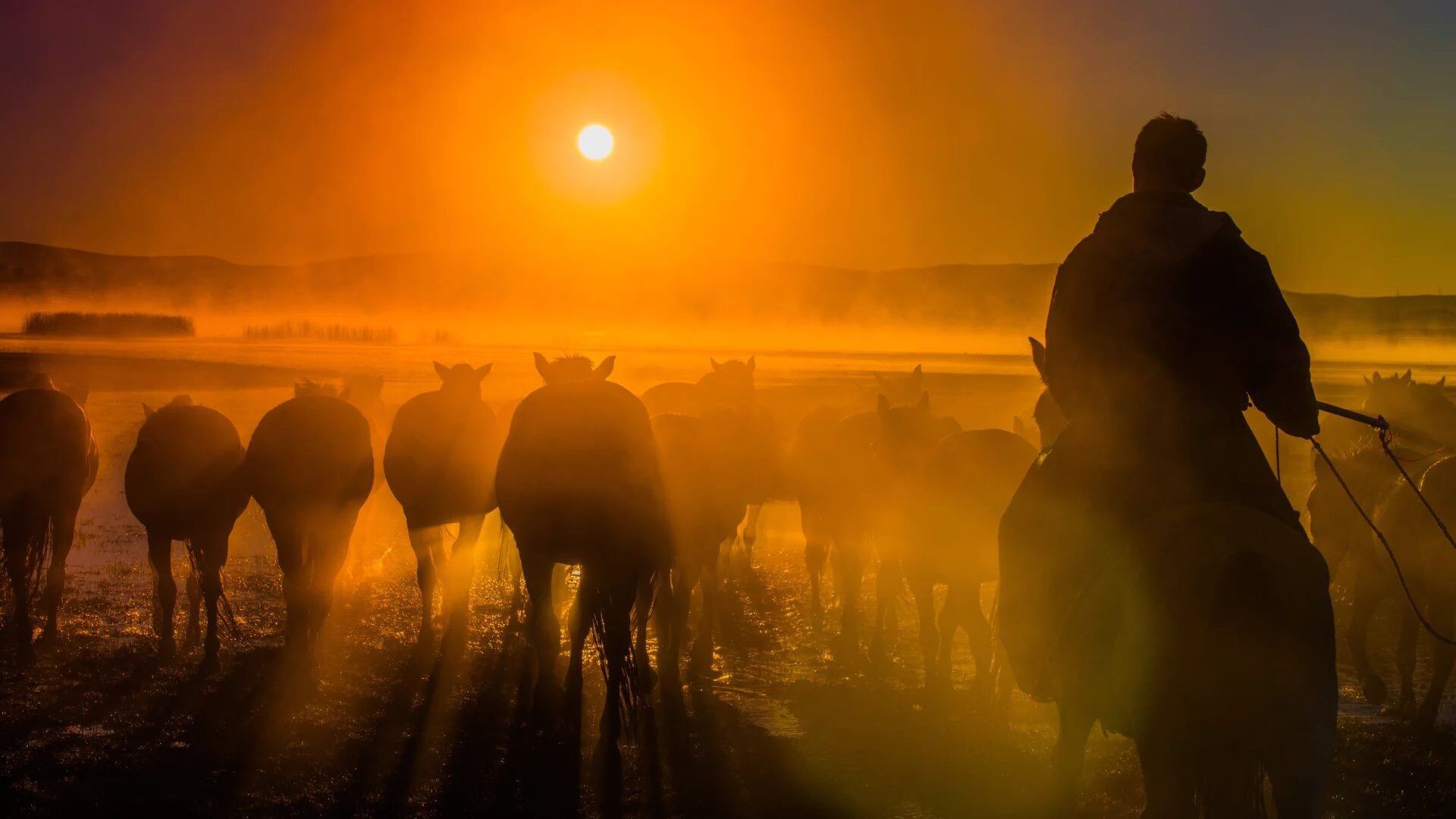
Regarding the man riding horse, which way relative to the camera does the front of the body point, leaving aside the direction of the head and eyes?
away from the camera

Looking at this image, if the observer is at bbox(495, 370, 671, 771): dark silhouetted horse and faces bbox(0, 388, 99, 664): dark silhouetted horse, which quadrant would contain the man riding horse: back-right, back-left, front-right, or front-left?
back-left

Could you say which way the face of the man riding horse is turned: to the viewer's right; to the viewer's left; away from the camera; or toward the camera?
away from the camera

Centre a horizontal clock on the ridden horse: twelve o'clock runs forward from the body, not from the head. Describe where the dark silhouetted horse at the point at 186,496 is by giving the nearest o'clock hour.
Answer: The dark silhouetted horse is roughly at 11 o'clock from the ridden horse.

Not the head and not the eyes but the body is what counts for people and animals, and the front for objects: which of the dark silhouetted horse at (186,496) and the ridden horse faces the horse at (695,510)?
the ridden horse

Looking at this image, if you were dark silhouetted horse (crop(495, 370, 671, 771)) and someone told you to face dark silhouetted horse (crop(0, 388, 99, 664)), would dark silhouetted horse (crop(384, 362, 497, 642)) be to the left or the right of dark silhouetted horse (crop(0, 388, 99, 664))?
right

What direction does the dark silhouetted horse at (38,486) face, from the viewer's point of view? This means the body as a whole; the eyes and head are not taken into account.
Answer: away from the camera

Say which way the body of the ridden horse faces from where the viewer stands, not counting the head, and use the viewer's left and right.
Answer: facing away from the viewer and to the left of the viewer

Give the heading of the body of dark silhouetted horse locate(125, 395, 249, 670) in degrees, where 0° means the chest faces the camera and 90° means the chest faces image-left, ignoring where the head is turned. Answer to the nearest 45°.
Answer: approximately 180°

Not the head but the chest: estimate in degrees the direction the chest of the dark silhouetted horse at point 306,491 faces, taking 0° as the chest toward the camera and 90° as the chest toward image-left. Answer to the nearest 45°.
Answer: approximately 180°

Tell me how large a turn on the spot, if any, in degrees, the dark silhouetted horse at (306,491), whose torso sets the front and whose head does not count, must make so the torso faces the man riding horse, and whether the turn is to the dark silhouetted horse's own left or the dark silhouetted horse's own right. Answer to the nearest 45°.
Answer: approximately 135° to the dark silhouetted horse's own right
